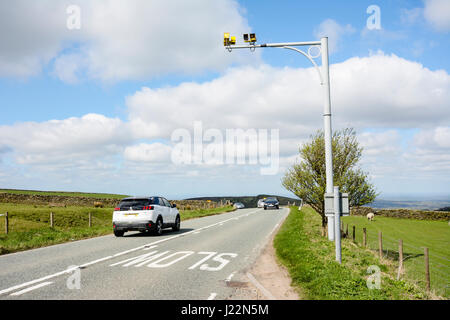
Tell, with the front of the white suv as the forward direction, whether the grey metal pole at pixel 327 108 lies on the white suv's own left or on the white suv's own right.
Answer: on the white suv's own right

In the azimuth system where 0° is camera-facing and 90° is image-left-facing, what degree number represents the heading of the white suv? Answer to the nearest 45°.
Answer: approximately 225°
